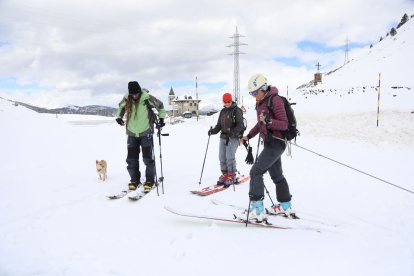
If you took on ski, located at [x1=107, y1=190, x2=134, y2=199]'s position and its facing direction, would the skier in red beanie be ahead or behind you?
behind

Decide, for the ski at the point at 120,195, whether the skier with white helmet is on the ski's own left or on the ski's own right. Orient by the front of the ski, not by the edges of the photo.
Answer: on the ski's own left

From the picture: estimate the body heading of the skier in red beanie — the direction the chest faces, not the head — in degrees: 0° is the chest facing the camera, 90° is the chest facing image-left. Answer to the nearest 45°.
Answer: approximately 45°

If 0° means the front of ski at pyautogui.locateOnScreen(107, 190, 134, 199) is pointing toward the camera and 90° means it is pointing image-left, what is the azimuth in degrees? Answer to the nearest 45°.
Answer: approximately 45°

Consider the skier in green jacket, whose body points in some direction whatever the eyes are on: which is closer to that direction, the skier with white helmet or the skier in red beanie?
the skier with white helmet

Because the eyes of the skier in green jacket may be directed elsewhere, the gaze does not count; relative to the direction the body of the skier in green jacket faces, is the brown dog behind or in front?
behind

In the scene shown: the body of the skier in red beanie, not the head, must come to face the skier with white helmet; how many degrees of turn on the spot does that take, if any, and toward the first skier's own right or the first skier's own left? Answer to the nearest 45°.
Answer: approximately 45° to the first skier's own left
